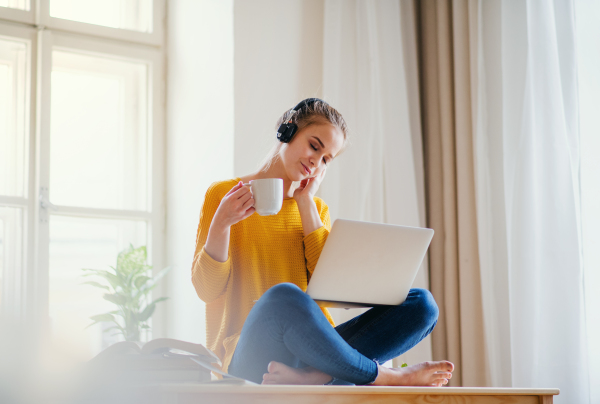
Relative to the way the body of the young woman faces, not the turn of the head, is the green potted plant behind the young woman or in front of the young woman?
behind

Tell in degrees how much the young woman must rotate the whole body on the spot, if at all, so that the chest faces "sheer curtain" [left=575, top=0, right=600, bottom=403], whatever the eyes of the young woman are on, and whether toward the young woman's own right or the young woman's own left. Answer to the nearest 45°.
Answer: approximately 90° to the young woman's own left

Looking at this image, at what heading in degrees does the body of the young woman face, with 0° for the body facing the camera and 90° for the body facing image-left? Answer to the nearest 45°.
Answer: approximately 315°

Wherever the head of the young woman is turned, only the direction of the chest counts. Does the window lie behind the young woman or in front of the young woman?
behind

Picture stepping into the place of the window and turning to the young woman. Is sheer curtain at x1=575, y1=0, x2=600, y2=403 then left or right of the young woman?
left
